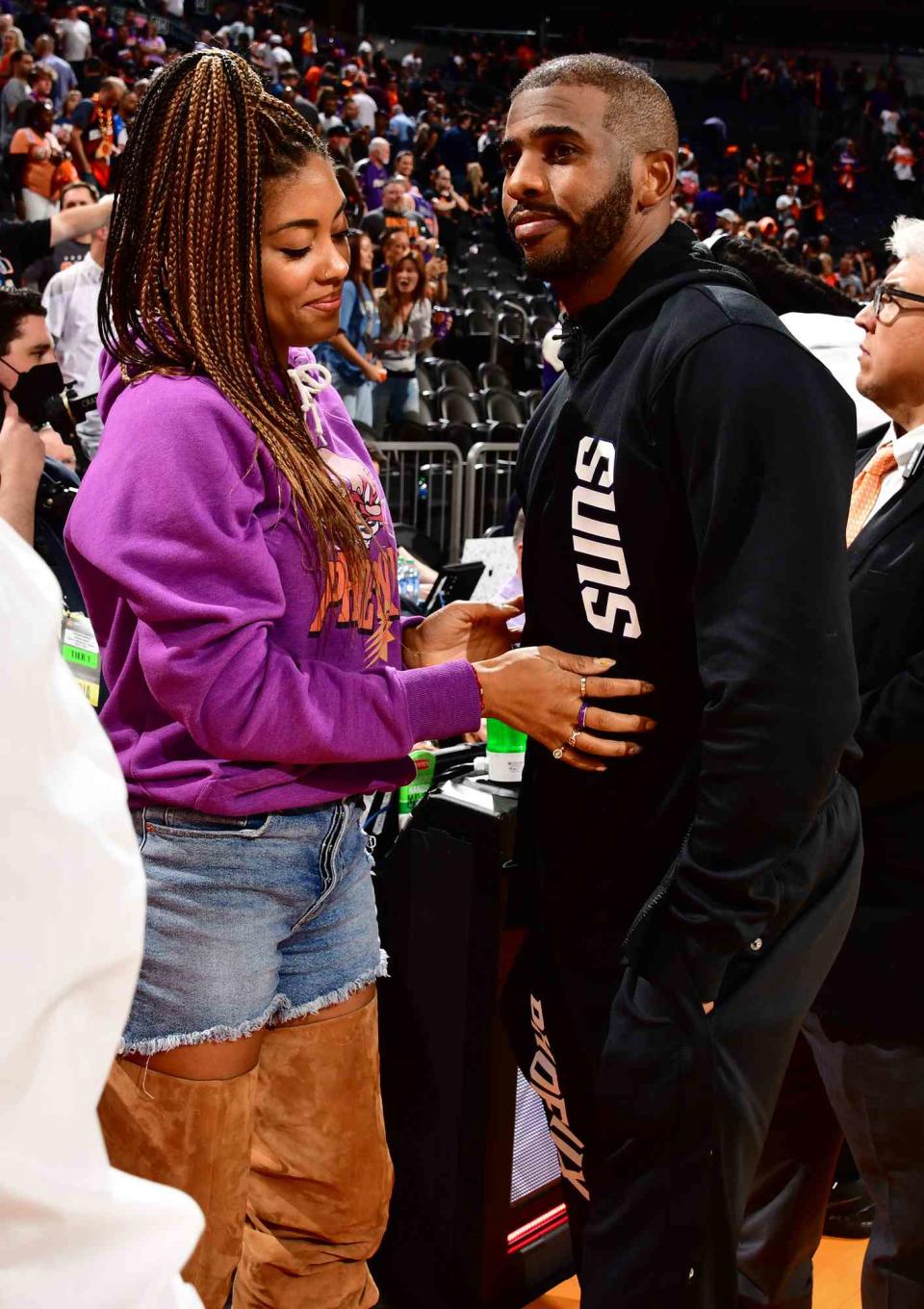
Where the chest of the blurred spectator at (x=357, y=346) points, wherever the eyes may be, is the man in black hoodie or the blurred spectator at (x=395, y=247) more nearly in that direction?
the man in black hoodie

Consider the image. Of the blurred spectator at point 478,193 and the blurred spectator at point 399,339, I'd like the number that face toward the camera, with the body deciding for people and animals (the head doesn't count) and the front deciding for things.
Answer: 2

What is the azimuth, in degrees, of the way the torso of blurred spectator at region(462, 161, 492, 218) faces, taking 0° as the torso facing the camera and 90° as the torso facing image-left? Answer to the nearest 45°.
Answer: approximately 0°

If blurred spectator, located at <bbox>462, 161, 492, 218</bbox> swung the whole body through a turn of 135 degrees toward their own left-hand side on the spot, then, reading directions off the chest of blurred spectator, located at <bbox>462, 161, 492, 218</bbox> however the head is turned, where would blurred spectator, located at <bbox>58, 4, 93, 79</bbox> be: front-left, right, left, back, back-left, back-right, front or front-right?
back

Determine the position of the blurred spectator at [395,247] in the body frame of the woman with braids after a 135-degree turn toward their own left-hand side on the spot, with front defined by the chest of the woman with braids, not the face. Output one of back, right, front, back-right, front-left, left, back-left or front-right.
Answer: front

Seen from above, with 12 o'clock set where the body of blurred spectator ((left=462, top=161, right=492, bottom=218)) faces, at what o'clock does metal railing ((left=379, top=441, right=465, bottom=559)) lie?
The metal railing is roughly at 12 o'clock from the blurred spectator.

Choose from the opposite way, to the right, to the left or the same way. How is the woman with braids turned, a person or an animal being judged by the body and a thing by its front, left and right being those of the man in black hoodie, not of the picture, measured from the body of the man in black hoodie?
to the left
